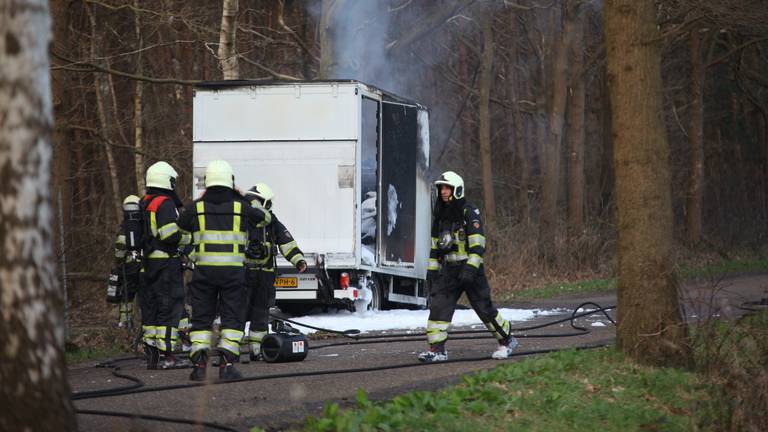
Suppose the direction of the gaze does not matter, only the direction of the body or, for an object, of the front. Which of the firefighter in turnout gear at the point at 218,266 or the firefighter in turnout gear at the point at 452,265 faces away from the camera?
the firefighter in turnout gear at the point at 218,266

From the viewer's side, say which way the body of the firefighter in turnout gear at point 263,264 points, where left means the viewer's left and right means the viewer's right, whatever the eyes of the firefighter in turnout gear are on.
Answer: facing the viewer and to the left of the viewer

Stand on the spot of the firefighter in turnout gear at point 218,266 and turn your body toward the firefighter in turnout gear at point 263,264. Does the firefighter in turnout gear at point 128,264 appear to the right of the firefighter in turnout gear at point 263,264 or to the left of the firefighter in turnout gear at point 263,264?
left

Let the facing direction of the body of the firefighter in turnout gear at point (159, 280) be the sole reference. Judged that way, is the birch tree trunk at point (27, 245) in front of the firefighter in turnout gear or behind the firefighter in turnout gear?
behind

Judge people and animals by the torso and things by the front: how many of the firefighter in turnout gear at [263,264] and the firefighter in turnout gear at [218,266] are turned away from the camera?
1

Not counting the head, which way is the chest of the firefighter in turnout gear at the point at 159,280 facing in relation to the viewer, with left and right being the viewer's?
facing away from the viewer and to the right of the viewer

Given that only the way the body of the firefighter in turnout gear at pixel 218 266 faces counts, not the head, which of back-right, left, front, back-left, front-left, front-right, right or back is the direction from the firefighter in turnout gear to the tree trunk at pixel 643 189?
right

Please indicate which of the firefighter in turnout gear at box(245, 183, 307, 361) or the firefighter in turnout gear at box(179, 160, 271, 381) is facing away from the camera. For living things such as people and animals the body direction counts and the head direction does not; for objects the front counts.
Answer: the firefighter in turnout gear at box(179, 160, 271, 381)

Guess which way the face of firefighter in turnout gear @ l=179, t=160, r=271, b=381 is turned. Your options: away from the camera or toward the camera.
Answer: away from the camera

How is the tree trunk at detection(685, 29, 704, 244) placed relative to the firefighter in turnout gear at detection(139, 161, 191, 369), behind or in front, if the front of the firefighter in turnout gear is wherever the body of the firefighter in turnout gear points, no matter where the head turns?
in front

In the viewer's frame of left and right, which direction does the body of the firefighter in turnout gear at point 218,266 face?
facing away from the viewer

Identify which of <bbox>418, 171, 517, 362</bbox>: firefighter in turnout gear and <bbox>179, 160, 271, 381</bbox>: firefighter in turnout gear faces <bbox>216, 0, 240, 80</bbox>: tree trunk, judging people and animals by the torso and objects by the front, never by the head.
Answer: <bbox>179, 160, 271, 381</bbox>: firefighter in turnout gear

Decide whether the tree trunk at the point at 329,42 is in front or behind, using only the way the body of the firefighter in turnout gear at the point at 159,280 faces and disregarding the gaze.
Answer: in front
